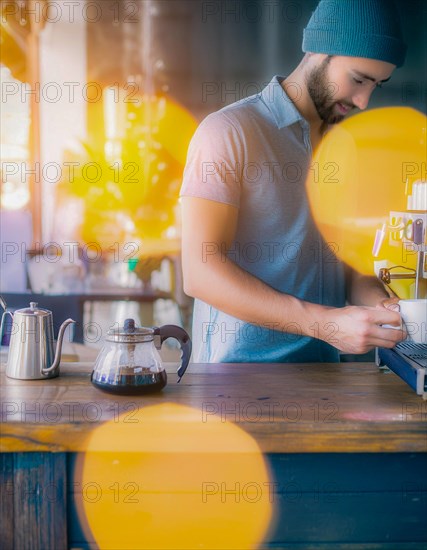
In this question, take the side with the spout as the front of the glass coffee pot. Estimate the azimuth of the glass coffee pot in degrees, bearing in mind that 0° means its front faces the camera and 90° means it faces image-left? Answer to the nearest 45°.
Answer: approximately 90°

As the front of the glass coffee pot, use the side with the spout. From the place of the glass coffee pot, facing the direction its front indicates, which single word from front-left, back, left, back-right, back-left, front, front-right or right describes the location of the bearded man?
back-right

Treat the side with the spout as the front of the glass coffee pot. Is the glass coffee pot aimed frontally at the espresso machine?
no

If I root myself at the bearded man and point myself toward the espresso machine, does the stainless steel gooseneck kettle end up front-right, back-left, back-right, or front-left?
back-right
